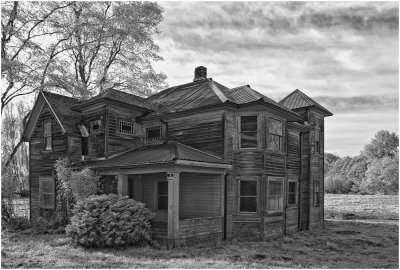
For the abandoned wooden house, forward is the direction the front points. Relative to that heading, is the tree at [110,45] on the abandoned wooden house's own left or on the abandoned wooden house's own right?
on the abandoned wooden house's own right

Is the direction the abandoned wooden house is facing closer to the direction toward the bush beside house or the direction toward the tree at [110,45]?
the bush beside house

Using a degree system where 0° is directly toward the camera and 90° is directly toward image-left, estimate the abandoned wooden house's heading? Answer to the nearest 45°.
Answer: approximately 45°

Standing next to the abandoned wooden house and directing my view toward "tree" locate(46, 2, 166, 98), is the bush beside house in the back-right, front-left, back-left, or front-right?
back-left

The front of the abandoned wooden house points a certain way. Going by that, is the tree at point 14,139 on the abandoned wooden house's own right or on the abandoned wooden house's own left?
on the abandoned wooden house's own right
